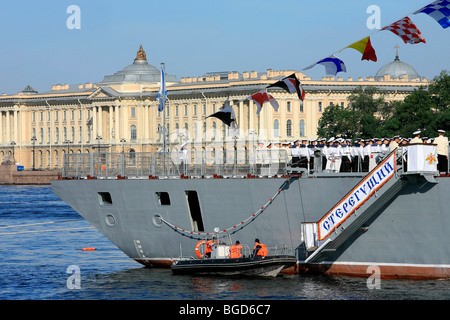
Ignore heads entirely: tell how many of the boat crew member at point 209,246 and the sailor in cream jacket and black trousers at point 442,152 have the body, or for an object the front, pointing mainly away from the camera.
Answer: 1

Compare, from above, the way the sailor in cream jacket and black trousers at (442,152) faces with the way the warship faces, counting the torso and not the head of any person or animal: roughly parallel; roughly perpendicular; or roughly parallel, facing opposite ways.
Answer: roughly perpendicular
